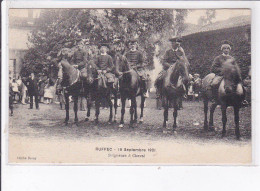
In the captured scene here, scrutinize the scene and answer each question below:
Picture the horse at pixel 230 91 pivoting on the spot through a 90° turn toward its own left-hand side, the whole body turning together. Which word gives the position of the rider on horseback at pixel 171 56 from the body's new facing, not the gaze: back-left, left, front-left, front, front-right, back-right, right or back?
back-left

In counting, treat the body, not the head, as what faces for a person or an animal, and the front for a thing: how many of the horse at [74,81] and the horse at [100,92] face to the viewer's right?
0

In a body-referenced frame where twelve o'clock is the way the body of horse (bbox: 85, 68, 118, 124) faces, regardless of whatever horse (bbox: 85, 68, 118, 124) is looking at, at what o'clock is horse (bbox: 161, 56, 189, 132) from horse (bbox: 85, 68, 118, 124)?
horse (bbox: 161, 56, 189, 132) is roughly at 8 o'clock from horse (bbox: 85, 68, 118, 124).

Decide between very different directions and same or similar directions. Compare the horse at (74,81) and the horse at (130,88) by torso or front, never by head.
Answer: same or similar directions

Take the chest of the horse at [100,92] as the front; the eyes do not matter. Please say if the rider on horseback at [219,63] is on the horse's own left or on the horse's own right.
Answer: on the horse's own left

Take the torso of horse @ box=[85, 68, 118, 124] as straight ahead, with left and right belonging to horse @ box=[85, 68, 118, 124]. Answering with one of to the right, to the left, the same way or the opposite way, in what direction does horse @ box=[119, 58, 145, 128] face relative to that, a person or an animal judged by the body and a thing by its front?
the same way

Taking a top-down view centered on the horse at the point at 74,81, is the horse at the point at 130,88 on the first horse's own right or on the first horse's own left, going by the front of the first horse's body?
on the first horse's own left

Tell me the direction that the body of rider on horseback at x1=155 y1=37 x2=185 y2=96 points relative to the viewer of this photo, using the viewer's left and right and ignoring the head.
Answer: facing the viewer

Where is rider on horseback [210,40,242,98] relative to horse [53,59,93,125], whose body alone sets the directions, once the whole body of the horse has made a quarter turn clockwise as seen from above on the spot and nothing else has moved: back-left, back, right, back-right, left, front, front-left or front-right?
back-right

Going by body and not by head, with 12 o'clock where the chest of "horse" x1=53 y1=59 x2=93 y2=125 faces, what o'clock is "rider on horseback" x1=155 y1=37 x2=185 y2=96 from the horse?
The rider on horseback is roughly at 8 o'clock from the horse.

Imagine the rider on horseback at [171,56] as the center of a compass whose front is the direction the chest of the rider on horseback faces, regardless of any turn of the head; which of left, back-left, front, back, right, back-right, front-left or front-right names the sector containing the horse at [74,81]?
right

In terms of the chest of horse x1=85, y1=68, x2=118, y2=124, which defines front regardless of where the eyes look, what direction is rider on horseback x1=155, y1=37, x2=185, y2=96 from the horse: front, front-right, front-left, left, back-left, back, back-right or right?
back-left

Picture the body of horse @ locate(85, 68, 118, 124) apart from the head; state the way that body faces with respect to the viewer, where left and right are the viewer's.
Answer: facing the viewer and to the left of the viewer

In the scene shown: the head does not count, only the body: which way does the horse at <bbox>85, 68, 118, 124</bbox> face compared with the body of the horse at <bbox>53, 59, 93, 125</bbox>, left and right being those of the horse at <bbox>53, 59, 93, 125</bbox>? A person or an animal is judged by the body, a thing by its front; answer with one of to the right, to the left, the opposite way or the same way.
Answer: the same way
